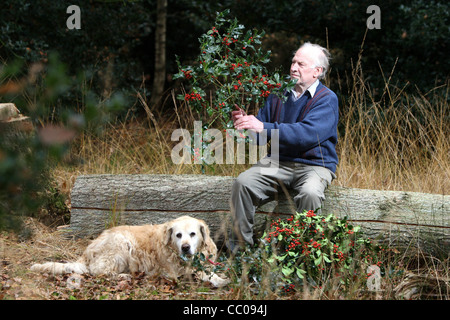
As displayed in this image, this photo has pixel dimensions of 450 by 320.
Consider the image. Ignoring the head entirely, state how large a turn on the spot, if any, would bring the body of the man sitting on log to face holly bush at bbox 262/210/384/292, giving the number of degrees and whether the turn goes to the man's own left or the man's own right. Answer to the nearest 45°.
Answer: approximately 45° to the man's own left

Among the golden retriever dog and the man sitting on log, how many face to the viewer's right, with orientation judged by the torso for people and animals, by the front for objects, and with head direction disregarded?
1

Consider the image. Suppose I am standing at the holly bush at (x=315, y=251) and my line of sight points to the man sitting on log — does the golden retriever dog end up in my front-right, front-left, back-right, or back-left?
front-left

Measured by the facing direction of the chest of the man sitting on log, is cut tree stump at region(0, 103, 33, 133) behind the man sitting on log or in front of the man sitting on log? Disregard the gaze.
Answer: in front

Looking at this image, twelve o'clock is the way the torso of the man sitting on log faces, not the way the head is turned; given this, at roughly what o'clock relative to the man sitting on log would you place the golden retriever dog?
The golden retriever dog is roughly at 1 o'clock from the man sitting on log.

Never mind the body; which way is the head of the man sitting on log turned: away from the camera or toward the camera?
toward the camera

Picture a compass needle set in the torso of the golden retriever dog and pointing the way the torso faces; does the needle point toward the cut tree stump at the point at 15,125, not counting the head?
no

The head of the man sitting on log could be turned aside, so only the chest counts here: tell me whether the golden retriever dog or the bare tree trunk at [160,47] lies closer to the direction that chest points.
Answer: the golden retriever dog

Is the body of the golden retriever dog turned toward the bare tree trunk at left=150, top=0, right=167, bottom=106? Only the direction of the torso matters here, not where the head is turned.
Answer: no

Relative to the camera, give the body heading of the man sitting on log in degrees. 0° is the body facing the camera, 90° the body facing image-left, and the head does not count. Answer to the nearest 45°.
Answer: approximately 45°

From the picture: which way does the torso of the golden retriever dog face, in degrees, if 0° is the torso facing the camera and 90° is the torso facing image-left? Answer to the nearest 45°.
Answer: approximately 270°
